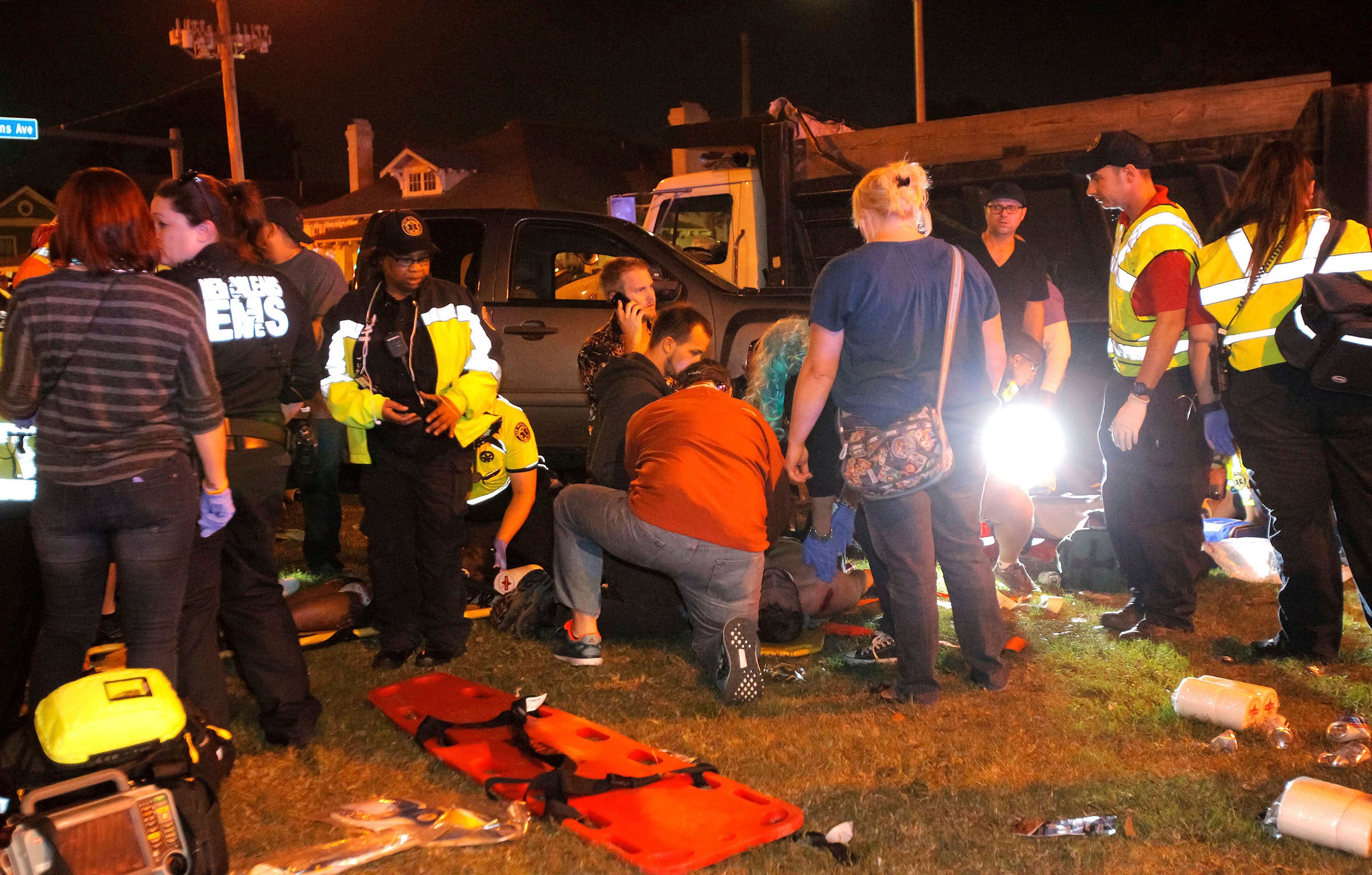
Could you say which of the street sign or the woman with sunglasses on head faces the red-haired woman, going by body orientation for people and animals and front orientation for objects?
the street sign

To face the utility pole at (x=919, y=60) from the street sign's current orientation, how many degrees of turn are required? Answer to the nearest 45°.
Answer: approximately 90° to its left

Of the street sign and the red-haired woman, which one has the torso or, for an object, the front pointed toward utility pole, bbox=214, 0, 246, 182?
the red-haired woman

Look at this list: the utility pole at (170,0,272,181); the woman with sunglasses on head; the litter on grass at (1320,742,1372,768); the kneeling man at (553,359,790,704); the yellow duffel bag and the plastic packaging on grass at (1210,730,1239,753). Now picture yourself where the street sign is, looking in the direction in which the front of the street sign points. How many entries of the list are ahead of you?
5

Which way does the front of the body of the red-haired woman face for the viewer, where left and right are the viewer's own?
facing away from the viewer

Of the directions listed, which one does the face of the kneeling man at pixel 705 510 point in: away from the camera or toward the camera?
away from the camera

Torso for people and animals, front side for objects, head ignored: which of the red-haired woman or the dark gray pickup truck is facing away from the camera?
the red-haired woman

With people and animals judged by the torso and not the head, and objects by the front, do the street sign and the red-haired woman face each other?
yes

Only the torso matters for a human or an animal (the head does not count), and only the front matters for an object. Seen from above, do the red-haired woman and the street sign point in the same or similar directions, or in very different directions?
very different directions

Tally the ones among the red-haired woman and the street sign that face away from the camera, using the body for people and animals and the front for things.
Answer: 1

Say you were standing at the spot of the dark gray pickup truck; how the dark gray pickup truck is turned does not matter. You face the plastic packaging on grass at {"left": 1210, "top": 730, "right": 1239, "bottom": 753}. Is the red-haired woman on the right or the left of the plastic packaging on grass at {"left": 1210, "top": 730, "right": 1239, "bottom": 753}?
right

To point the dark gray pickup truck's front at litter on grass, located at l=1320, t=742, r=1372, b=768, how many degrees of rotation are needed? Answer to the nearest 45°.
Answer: approximately 45° to its right
